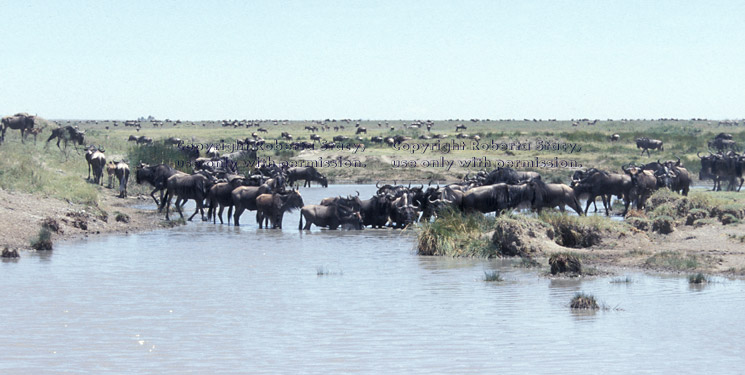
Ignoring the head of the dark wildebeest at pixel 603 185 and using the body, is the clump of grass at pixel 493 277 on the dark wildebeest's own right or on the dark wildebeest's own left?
on the dark wildebeest's own left

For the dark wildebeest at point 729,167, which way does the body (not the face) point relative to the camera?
to the viewer's left

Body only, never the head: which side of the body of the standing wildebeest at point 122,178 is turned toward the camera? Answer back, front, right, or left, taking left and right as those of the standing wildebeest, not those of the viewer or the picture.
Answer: back

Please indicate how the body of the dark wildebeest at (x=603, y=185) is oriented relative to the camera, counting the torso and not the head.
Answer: to the viewer's left

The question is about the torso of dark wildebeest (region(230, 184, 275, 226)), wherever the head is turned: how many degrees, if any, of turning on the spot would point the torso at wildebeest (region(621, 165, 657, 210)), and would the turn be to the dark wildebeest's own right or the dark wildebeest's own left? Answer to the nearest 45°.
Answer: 0° — it already faces it

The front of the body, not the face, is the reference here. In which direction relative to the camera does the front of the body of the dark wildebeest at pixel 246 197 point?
to the viewer's right

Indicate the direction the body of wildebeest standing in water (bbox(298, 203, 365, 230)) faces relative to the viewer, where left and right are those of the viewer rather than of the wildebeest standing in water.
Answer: facing to the right of the viewer

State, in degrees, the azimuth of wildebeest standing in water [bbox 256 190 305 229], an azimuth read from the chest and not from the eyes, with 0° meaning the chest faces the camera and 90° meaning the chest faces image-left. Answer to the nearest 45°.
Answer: approximately 270°

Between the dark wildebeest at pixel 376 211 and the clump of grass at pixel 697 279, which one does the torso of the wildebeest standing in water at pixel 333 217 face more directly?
the dark wildebeest
